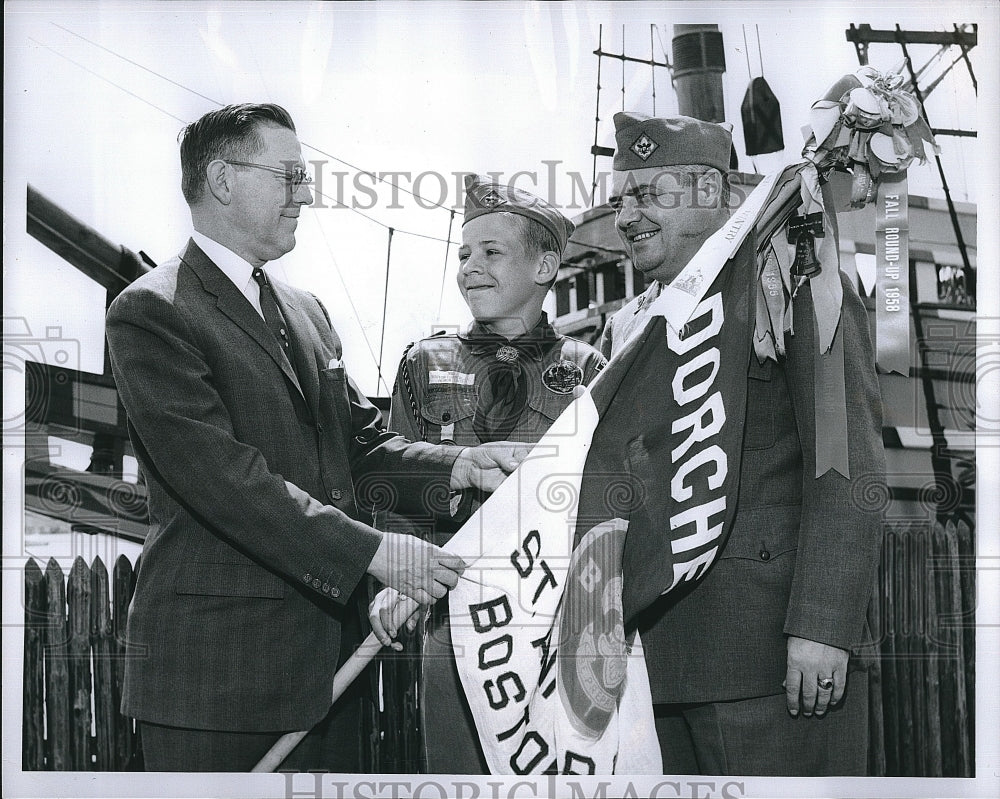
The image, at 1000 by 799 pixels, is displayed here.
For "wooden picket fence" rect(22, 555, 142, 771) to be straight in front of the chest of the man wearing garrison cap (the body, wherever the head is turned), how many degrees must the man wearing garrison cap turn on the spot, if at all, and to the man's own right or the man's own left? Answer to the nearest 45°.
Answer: approximately 45° to the man's own right

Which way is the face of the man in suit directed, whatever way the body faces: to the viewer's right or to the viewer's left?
to the viewer's right

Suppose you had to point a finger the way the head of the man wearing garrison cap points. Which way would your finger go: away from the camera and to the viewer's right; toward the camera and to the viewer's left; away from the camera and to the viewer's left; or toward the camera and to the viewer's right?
toward the camera and to the viewer's left
